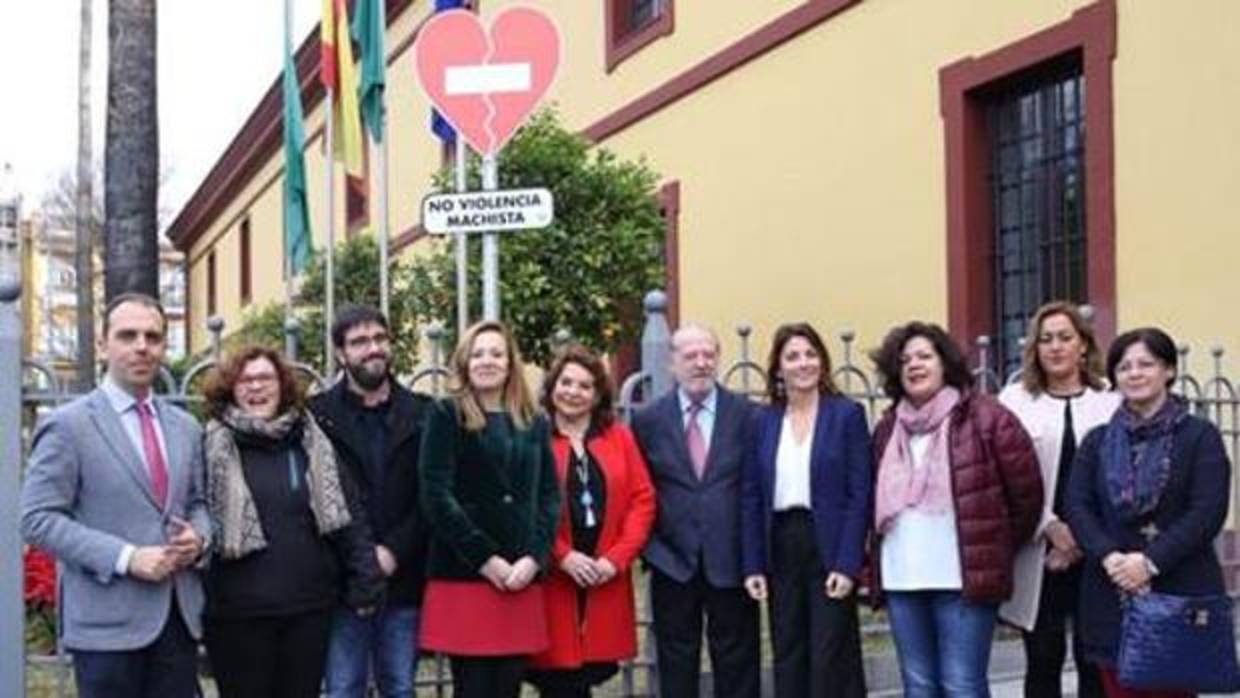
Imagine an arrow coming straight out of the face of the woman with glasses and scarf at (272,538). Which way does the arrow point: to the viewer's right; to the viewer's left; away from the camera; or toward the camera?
toward the camera

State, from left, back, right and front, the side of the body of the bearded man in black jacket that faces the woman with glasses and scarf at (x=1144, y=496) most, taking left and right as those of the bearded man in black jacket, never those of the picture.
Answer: left

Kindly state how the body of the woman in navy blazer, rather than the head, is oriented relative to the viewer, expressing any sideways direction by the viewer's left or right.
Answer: facing the viewer

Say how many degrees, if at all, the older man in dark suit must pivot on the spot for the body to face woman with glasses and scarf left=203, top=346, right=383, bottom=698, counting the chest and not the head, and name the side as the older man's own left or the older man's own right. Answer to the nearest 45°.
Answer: approximately 45° to the older man's own right

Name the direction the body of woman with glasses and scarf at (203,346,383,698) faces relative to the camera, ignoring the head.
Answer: toward the camera

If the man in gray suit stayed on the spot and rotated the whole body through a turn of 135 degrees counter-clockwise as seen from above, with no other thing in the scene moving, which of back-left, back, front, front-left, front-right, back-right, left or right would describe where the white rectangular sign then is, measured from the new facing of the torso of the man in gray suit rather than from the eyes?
front-right

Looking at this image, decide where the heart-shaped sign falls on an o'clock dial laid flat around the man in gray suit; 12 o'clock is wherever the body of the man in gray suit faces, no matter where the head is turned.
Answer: The heart-shaped sign is roughly at 9 o'clock from the man in gray suit.

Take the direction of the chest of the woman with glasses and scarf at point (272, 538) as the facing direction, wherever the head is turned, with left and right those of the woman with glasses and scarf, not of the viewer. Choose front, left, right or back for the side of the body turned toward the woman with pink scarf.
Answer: left

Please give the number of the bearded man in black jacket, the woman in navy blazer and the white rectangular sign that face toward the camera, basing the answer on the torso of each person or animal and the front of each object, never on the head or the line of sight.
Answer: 3

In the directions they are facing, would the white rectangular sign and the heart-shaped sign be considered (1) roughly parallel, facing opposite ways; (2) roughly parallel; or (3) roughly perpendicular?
roughly parallel

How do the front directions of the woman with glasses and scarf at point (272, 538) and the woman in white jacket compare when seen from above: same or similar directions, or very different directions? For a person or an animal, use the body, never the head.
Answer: same or similar directions

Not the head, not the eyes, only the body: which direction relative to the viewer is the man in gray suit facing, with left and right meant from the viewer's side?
facing the viewer and to the right of the viewer

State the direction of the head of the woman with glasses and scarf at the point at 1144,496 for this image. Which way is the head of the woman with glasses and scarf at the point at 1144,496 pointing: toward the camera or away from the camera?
toward the camera

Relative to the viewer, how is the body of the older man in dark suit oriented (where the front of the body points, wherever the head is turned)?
toward the camera

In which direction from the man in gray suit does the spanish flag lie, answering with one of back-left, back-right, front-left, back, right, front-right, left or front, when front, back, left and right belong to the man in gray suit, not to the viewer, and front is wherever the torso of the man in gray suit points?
back-left

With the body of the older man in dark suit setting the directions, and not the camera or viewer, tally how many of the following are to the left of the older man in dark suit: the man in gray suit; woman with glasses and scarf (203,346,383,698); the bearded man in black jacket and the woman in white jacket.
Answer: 1
